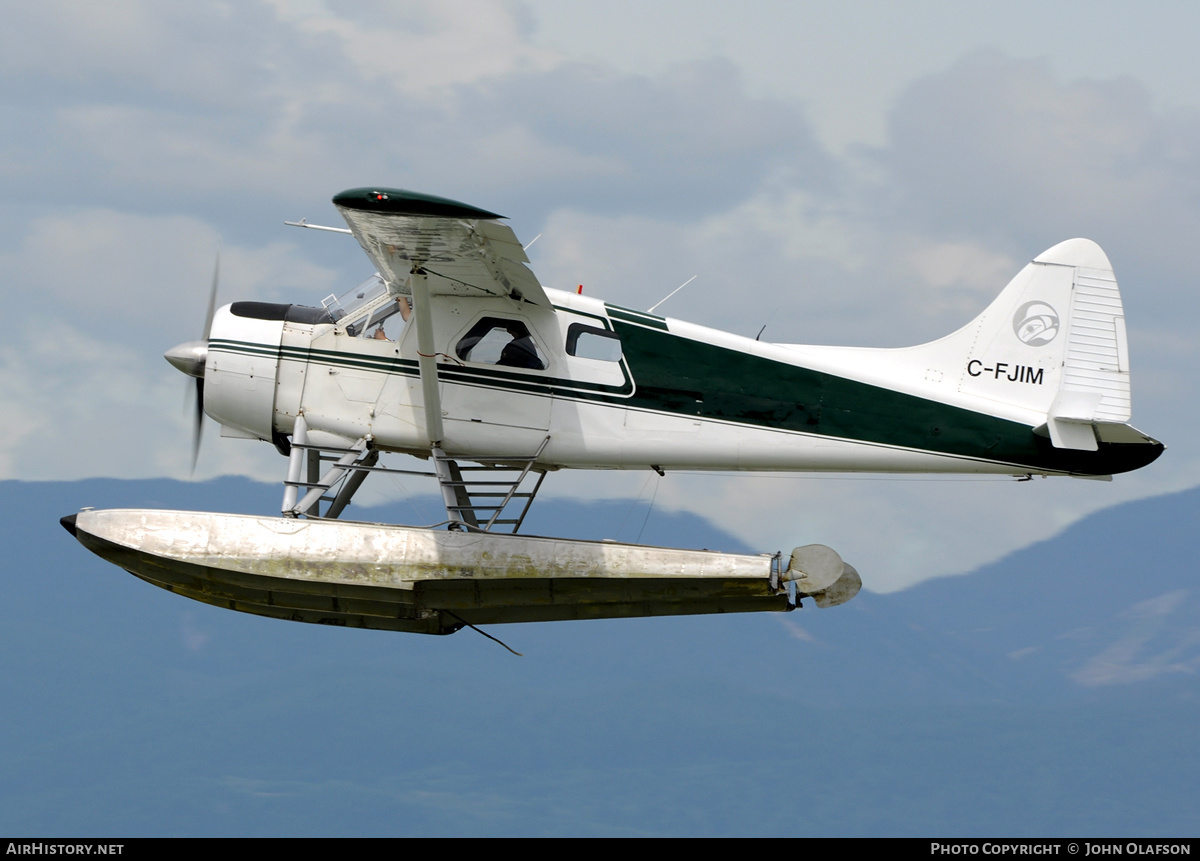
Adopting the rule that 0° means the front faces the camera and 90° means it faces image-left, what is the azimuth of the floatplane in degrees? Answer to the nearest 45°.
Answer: approximately 90°
